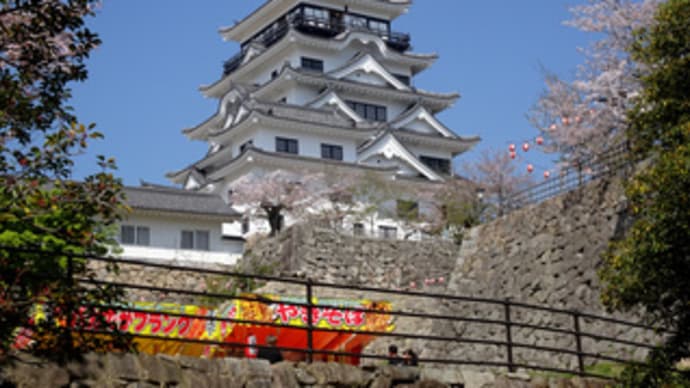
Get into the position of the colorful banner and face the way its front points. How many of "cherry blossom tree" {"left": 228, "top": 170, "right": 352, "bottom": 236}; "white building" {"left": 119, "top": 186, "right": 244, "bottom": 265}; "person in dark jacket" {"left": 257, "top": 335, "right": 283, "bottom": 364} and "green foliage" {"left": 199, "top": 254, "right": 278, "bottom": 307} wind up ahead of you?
1

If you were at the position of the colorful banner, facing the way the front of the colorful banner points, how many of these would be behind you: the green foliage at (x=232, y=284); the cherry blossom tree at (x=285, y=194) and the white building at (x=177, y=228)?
3

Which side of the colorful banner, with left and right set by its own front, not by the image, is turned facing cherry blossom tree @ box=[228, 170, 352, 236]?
back

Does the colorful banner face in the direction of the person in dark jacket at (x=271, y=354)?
yes

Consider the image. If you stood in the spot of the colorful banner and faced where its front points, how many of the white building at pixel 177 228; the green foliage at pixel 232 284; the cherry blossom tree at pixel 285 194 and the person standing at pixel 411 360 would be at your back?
3

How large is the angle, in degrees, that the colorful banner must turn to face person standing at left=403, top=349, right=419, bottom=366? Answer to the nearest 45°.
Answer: approximately 45° to its left

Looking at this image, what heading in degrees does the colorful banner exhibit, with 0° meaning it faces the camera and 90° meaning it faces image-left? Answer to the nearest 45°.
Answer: approximately 0°

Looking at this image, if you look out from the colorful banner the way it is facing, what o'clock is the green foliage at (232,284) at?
The green foliage is roughly at 6 o'clock from the colorful banner.

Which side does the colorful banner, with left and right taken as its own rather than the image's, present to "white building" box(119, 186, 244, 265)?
back
